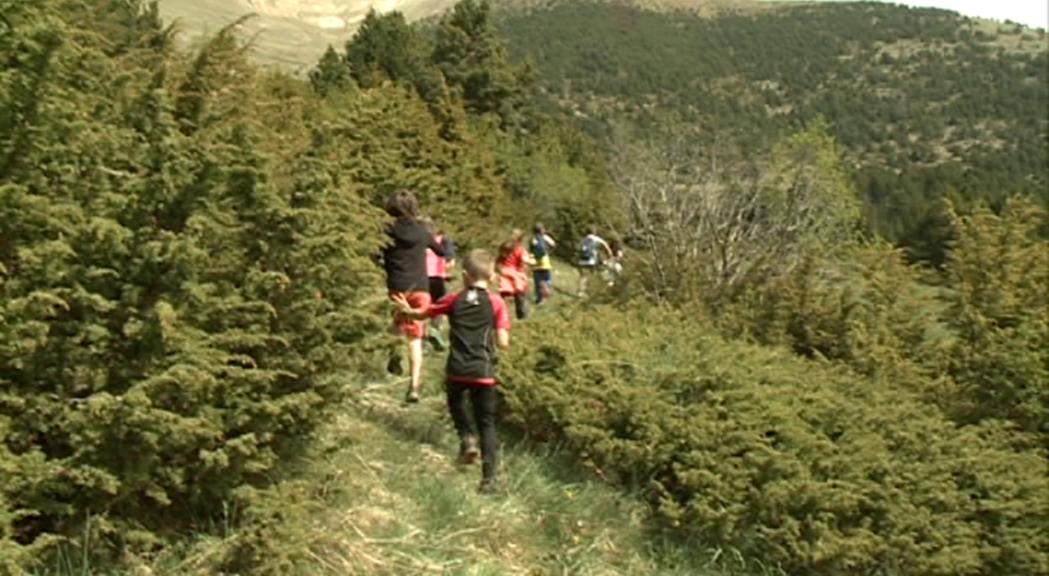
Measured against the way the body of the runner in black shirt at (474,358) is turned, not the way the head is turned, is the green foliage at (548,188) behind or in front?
in front

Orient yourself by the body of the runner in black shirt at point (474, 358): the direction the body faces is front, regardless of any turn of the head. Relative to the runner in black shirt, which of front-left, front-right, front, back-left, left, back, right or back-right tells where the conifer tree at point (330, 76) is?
front

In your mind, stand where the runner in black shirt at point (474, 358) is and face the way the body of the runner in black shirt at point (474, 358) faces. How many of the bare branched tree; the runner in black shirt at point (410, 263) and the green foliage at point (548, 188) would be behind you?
0

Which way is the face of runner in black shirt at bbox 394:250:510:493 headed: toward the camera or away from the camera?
away from the camera

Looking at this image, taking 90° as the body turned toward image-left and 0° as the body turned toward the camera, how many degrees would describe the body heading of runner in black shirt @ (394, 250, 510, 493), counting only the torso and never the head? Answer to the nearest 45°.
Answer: approximately 180°

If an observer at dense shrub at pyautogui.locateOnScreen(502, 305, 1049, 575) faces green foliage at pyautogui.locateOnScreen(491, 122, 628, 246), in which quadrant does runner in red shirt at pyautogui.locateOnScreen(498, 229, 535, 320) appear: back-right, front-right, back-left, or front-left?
front-left

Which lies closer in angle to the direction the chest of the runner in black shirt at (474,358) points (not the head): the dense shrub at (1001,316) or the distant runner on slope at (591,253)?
the distant runner on slope

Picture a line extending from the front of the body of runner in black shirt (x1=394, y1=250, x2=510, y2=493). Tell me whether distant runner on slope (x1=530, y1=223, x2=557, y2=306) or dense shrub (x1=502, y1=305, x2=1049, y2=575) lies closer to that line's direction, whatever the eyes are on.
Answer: the distant runner on slope

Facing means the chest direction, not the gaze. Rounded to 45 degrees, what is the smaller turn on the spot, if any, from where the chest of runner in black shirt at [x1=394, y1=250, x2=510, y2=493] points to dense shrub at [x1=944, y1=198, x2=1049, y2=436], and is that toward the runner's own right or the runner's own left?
approximately 45° to the runner's own right

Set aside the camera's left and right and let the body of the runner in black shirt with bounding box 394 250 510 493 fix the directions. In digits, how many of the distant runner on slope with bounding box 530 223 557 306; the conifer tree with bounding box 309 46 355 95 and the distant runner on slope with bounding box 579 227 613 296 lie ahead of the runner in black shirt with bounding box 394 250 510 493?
3

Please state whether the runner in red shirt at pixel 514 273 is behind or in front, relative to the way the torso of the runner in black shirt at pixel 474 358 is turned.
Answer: in front

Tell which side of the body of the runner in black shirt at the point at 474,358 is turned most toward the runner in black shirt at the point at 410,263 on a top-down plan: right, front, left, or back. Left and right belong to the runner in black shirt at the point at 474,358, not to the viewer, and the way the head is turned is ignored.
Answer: front
